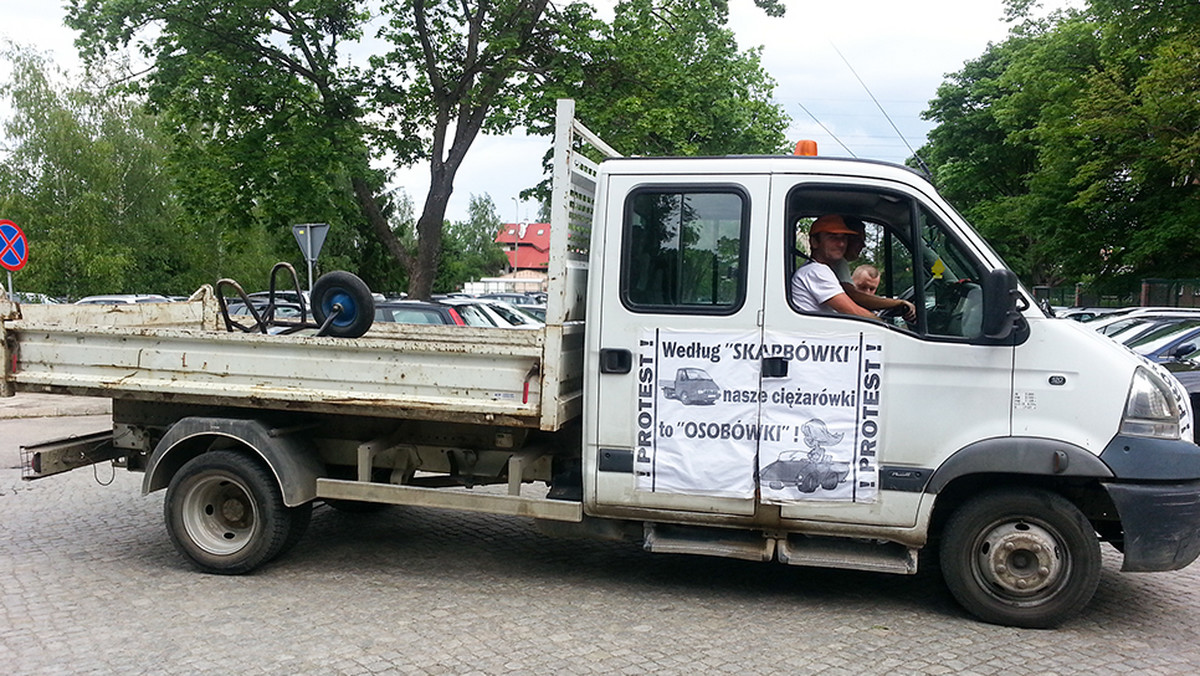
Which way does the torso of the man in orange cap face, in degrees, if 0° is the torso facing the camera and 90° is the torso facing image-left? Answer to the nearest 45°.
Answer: approximately 315°

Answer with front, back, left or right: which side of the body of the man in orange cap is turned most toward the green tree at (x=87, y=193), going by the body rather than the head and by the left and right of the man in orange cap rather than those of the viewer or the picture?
back

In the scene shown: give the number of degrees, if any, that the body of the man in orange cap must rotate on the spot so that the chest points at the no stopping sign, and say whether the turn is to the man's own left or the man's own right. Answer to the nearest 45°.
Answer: approximately 180°

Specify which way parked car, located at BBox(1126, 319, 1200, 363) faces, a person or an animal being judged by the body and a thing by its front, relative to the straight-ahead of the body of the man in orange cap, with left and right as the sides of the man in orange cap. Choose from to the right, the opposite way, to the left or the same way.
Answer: to the right

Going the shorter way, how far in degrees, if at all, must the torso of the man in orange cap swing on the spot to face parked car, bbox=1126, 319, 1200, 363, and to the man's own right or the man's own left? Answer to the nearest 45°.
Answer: approximately 90° to the man's own left

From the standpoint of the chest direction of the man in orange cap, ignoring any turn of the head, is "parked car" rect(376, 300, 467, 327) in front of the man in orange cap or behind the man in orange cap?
behind

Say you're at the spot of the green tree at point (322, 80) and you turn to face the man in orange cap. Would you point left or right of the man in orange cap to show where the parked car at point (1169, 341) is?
left

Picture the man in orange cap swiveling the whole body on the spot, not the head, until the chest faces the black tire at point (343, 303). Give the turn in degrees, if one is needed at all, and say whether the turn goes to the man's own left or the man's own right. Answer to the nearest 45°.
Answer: approximately 135° to the man's own right
